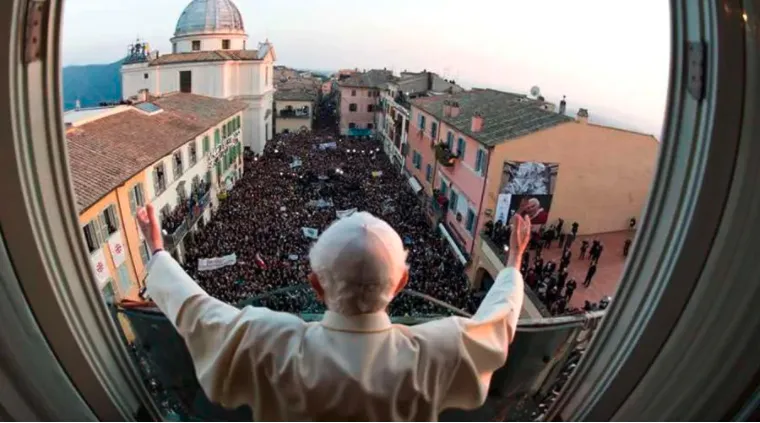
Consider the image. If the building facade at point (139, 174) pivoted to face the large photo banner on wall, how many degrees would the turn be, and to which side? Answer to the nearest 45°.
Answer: approximately 45° to its left

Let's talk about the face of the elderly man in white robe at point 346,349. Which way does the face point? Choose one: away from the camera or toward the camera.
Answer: away from the camera

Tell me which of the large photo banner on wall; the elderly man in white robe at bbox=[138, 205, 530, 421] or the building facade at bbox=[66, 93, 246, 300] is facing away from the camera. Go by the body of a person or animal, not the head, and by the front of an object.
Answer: the elderly man in white robe

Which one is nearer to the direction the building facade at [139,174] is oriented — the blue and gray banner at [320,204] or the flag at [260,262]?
the flag

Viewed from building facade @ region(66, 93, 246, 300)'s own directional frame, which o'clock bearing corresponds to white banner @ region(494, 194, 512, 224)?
The white banner is roughly at 11 o'clock from the building facade.

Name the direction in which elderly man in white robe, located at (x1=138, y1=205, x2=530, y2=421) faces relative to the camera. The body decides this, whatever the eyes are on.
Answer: away from the camera
